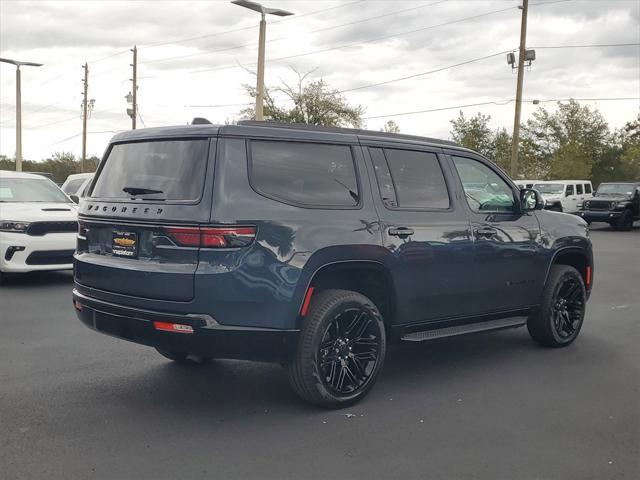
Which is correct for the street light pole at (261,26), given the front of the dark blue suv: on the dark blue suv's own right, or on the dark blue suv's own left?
on the dark blue suv's own left

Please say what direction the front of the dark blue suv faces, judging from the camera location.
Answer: facing away from the viewer and to the right of the viewer

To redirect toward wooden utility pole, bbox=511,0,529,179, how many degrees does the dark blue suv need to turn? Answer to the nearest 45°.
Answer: approximately 45° to its left

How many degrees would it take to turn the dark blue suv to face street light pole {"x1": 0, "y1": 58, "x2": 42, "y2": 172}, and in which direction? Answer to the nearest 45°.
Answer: approximately 90° to its left
